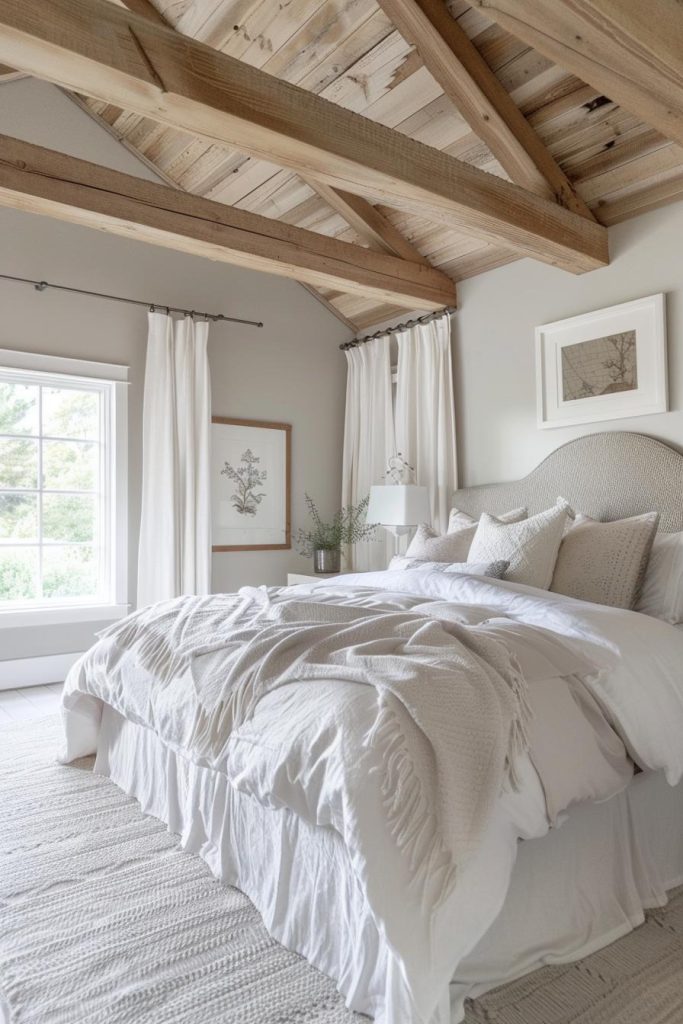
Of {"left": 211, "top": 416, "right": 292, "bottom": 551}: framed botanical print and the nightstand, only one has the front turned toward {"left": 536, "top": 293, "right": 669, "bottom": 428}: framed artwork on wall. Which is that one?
the framed botanical print

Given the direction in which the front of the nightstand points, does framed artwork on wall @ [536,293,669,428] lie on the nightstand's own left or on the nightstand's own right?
on the nightstand's own left

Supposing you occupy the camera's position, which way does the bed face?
facing the viewer and to the left of the viewer

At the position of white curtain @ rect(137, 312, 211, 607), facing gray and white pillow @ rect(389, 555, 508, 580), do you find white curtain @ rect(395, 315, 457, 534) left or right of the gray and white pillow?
left

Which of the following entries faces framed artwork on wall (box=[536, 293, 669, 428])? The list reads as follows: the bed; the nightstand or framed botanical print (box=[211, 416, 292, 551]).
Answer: the framed botanical print

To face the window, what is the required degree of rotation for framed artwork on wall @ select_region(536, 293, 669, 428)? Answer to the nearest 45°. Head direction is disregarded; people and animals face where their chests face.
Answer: approximately 45° to its right

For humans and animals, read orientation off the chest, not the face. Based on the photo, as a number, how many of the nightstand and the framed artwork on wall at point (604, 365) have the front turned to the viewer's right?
0

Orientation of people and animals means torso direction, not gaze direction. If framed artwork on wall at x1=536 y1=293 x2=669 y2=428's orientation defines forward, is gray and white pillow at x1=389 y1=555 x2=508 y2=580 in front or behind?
in front

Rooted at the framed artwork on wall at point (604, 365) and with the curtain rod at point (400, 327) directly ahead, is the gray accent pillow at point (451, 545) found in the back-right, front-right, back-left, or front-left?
front-left

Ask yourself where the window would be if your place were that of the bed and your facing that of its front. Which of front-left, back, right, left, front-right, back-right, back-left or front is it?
right
